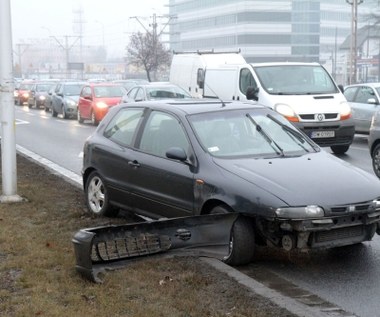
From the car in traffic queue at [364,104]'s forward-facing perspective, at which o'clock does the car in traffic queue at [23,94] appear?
the car in traffic queue at [23,94] is roughly at 6 o'clock from the car in traffic queue at [364,104].

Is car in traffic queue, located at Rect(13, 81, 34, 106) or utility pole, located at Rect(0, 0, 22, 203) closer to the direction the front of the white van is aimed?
the utility pole

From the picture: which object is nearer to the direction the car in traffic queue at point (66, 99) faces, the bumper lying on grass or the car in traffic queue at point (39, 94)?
the bumper lying on grass

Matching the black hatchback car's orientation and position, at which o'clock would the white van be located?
The white van is roughly at 8 o'clock from the black hatchback car.

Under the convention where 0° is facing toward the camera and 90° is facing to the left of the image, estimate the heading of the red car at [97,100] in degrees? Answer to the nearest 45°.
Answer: approximately 315°

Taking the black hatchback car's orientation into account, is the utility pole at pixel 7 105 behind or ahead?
behind

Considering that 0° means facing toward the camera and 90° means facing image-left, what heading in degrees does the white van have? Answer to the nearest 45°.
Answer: approximately 315°

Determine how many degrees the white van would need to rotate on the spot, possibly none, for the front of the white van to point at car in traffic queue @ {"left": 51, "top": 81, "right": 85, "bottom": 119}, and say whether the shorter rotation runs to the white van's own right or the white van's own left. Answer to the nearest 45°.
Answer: approximately 180°

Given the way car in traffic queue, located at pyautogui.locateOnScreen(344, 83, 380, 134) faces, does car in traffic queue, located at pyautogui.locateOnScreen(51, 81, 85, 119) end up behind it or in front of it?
behind

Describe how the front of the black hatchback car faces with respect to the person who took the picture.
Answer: facing the viewer and to the right of the viewer

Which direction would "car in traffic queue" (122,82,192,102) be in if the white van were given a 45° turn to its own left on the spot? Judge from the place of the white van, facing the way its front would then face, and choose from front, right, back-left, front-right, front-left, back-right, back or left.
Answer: back-left

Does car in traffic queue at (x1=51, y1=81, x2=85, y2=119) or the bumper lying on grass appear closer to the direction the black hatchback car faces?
the bumper lying on grass
